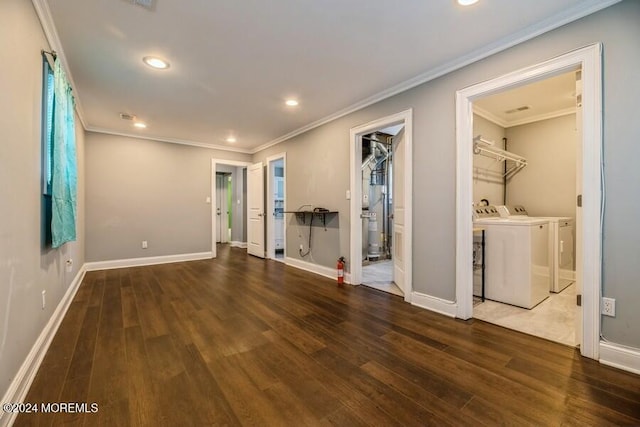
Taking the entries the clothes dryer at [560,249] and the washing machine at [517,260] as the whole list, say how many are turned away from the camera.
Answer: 0

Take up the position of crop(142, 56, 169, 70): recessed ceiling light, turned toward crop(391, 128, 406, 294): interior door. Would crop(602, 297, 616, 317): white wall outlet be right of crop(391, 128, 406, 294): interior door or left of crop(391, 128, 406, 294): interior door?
right

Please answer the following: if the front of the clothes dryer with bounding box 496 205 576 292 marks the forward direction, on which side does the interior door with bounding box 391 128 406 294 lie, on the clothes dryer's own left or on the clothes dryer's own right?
on the clothes dryer's own right

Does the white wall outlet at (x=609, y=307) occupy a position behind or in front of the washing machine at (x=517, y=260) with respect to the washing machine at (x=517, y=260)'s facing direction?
in front

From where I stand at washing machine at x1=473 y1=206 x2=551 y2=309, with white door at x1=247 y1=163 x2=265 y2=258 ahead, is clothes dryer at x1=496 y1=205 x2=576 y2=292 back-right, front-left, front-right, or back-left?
back-right

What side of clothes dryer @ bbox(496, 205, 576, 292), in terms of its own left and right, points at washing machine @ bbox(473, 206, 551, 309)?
right

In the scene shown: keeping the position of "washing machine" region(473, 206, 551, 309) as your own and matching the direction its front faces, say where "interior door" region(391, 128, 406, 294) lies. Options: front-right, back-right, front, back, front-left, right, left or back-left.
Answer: back-right

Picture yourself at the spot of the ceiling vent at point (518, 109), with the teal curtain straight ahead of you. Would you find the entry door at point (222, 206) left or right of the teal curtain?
right
